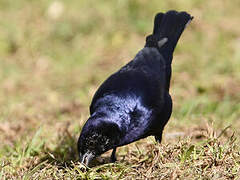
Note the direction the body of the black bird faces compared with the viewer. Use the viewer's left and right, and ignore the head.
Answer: facing the viewer and to the left of the viewer
